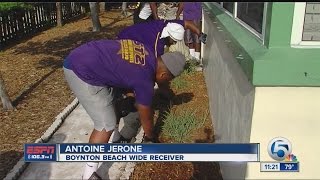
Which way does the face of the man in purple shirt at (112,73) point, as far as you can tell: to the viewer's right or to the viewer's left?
to the viewer's right

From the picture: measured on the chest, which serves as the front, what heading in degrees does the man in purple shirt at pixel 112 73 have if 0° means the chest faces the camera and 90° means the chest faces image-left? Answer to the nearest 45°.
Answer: approximately 270°

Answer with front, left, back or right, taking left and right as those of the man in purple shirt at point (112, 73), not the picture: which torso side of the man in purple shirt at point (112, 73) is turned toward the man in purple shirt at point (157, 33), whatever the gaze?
left

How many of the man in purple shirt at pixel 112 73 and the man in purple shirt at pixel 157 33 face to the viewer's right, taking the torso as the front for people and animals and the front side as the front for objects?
2

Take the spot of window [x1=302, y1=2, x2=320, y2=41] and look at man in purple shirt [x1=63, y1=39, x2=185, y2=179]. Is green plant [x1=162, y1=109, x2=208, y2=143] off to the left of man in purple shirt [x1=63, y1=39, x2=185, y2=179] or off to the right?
right

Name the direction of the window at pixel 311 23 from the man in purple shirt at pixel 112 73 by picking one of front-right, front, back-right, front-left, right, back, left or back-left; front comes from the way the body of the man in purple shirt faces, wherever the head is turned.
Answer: front-right

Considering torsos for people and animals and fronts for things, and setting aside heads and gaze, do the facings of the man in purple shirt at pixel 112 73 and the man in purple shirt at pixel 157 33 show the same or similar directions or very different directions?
same or similar directions

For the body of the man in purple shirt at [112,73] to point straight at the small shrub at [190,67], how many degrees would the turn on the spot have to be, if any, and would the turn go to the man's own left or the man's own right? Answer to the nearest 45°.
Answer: approximately 90° to the man's own left

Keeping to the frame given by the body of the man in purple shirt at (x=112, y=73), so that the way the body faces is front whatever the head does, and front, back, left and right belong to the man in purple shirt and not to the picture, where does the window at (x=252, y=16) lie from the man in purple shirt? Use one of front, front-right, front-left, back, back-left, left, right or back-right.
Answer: front

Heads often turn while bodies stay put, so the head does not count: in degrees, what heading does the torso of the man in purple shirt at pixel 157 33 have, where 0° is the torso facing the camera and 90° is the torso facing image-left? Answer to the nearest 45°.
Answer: approximately 270°
